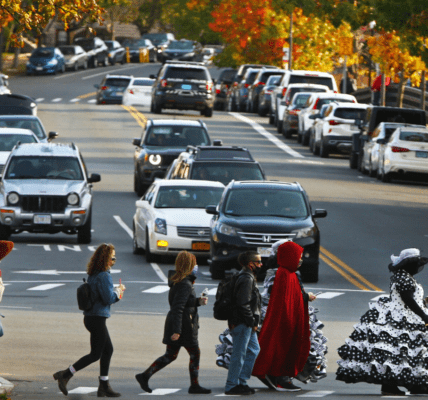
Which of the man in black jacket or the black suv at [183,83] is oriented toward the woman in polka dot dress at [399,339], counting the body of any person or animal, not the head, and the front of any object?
the man in black jacket

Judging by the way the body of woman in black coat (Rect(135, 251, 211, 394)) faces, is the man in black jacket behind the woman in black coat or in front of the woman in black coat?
in front

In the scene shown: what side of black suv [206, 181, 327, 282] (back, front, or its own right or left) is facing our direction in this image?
front

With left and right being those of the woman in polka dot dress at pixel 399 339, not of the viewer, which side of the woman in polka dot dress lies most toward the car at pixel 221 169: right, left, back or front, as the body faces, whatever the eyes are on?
left

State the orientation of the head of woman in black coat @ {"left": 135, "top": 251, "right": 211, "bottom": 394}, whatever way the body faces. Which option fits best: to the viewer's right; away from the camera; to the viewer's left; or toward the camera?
to the viewer's right

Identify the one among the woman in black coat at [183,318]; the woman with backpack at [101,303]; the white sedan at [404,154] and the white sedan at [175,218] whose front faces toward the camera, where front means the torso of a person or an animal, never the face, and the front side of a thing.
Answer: the white sedan at [175,218]

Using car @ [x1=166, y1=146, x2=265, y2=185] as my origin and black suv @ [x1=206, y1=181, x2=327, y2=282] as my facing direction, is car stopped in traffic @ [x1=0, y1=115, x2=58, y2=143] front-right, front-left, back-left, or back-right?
back-right

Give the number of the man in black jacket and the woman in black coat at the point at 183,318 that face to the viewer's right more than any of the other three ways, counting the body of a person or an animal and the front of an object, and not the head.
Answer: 2

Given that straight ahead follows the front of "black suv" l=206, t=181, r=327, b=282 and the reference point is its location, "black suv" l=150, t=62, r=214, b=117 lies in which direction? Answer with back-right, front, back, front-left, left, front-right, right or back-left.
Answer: back

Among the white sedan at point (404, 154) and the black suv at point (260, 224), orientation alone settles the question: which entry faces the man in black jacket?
the black suv

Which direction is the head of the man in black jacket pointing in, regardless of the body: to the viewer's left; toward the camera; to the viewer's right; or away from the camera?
to the viewer's right
